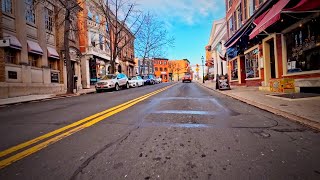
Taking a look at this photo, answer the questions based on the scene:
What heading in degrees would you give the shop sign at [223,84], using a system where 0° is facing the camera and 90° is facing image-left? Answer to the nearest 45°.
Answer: approximately 0°

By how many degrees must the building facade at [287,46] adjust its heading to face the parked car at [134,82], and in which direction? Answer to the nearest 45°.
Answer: approximately 90° to its right

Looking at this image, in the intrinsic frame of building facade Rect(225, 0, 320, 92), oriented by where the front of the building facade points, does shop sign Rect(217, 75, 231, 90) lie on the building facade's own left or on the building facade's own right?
on the building facade's own right

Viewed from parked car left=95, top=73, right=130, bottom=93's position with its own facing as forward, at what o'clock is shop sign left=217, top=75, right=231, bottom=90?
The shop sign is roughly at 9 o'clock from the parked car.

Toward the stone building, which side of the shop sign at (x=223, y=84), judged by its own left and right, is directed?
right

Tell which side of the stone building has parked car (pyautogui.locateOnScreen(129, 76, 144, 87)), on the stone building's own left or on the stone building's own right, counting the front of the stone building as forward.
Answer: on the stone building's own left

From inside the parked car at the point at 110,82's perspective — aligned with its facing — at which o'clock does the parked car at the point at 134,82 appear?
the parked car at the point at 134,82 is roughly at 5 o'clock from the parked car at the point at 110,82.

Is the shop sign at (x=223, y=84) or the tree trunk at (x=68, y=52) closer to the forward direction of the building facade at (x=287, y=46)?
the tree trunk
